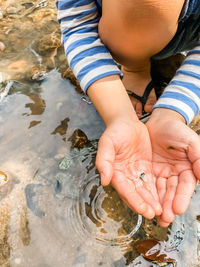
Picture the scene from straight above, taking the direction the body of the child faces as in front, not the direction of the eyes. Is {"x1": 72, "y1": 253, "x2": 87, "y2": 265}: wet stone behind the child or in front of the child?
in front

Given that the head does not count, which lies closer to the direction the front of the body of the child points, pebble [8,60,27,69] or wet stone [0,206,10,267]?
the wet stone

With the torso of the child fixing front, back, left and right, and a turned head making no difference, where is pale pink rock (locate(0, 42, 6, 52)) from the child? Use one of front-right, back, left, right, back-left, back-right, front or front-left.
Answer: back-right

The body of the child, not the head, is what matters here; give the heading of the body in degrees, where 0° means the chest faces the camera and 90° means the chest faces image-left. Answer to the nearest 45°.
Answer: approximately 0°

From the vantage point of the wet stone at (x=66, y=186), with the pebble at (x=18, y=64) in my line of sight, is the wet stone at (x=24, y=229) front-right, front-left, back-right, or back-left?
back-left

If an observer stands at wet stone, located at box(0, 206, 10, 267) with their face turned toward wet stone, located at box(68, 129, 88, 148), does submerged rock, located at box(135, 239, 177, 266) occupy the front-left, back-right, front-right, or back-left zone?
front-right
